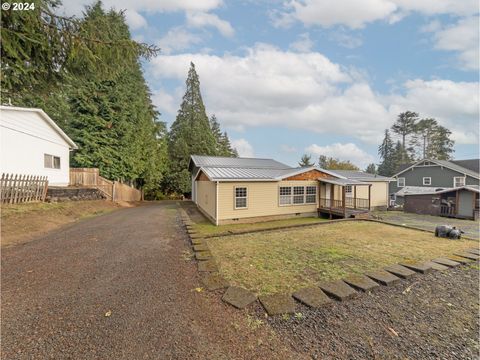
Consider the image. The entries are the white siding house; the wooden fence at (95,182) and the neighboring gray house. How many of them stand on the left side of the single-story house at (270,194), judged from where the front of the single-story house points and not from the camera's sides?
1

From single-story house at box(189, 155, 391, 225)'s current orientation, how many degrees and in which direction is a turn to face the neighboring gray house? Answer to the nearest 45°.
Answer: approximately 90° to its left

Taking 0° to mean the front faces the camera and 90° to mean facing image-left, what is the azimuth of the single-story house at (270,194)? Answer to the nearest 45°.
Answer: approximately 315°

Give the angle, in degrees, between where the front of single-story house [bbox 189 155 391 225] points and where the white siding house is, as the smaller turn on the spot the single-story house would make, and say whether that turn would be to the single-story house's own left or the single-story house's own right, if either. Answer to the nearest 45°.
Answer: approximately 135° to the single-story house's own right

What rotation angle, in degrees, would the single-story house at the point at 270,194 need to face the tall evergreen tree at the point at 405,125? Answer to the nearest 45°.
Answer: approximately 90° to its left

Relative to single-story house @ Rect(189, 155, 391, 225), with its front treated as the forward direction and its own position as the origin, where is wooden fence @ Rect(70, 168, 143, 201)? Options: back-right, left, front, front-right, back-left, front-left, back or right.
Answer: back-right

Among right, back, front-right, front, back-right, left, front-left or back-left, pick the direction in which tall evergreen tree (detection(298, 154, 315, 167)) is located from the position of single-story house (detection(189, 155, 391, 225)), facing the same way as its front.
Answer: back-left

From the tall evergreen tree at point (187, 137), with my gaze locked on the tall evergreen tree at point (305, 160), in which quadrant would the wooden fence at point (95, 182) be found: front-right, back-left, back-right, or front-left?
back-right

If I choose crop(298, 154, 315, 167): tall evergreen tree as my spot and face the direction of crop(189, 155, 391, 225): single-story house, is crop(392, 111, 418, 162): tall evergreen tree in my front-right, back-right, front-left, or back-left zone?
back-left
